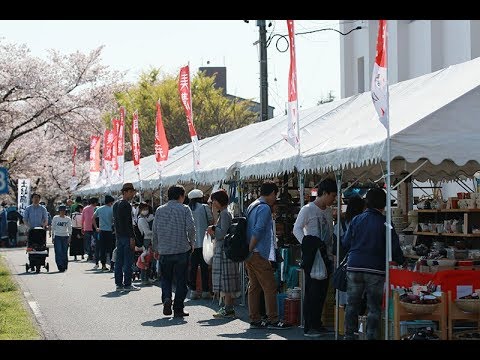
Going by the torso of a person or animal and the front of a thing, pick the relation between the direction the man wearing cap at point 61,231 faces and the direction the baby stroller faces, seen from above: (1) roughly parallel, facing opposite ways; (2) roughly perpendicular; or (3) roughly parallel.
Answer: roughly parallel

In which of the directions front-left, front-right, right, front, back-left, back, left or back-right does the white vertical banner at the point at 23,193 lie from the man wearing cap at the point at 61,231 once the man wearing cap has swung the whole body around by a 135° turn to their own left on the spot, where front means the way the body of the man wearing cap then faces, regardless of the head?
front-left

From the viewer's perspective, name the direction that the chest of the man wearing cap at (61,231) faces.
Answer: toward the camera

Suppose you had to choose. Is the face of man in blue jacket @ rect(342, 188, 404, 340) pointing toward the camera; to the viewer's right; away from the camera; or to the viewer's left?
away from the camera
